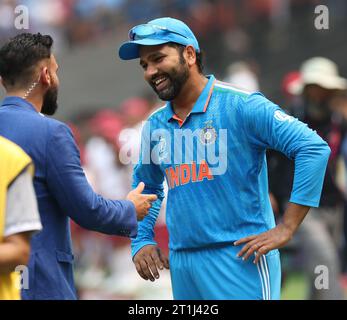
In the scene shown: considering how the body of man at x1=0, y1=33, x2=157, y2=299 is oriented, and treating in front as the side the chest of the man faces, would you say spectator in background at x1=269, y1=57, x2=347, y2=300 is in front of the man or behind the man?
in front

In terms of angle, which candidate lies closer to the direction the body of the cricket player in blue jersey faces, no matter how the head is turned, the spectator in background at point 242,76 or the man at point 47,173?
the man

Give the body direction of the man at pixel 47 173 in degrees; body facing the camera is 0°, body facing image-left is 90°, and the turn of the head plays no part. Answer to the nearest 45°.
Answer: approximately 225°

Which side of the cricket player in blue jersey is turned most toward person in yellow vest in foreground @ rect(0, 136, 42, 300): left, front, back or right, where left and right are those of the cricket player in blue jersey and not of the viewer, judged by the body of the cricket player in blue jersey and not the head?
front

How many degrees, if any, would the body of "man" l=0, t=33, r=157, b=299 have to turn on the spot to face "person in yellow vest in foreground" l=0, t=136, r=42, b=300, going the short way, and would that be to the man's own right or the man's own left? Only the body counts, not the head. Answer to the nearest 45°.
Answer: approximately 135° to the man's own right

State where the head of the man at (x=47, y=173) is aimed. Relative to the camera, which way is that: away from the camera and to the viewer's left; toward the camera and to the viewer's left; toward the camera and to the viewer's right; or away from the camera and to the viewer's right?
away from the camera and to the viewer's right

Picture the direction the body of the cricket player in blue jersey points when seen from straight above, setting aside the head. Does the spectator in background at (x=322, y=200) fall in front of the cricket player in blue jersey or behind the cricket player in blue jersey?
behind

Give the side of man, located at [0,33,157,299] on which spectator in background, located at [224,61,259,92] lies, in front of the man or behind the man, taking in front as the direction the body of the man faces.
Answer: in front

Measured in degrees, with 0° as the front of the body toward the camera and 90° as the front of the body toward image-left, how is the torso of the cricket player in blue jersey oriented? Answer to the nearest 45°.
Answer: approximately 45°
